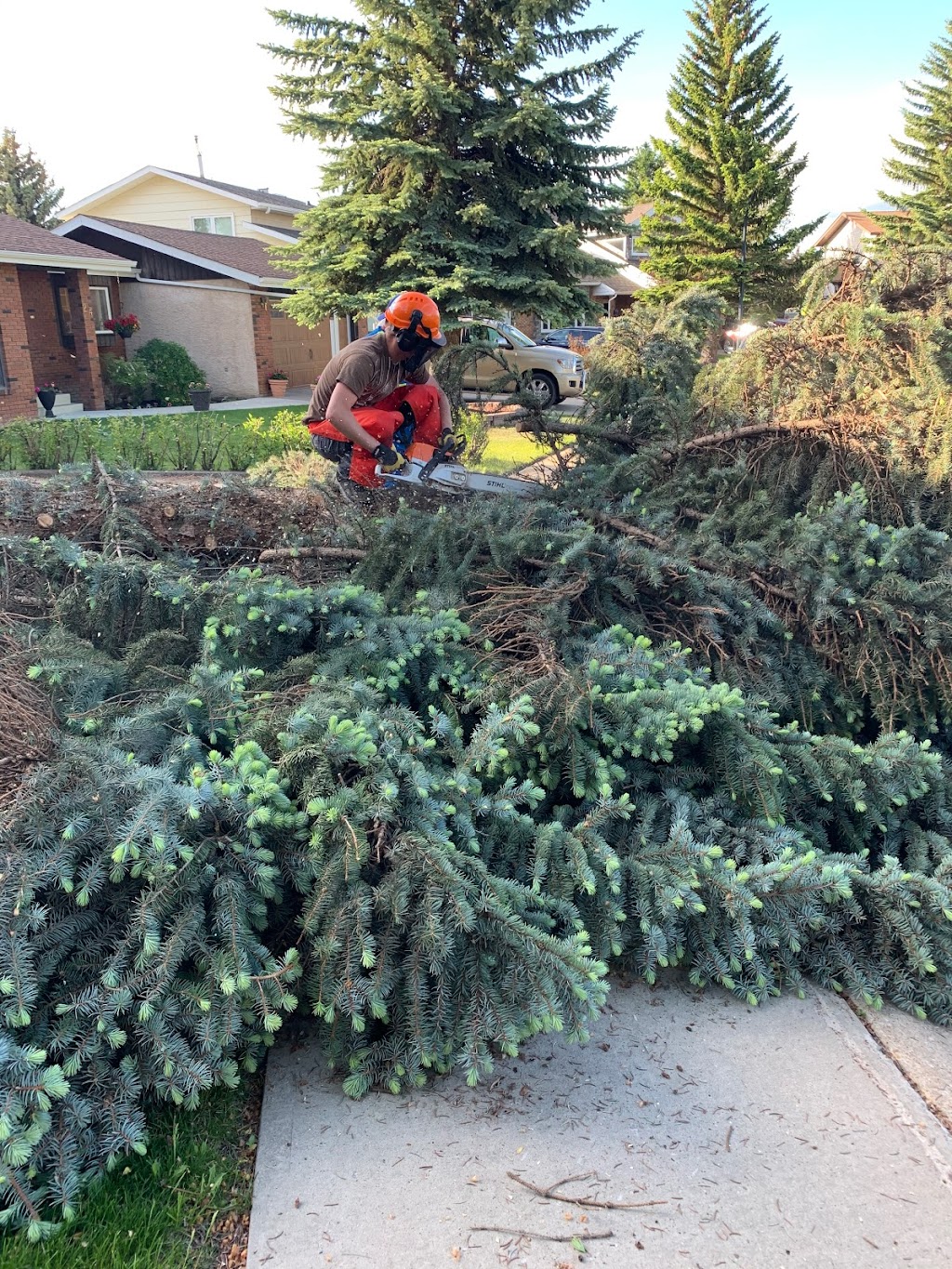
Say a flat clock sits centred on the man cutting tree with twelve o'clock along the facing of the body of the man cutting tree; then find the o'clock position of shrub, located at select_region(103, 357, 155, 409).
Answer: The shrub is roughly at 7 o'clock from the man cutting tree.

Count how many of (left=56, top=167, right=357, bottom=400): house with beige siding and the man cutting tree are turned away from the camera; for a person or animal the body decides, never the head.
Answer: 0

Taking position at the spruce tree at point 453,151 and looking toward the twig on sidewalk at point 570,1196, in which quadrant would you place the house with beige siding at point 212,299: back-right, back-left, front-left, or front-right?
back-right

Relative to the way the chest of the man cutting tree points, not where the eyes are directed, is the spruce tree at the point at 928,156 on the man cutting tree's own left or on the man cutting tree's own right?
on the man cutting tree's own left

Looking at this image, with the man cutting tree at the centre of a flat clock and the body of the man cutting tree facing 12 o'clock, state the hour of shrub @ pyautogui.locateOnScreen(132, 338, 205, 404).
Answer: The shrub is roughly at 7 o'clock from the man cutting tree.

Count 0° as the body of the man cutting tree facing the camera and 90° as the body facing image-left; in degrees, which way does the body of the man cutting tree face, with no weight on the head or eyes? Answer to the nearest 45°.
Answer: approximately 315°

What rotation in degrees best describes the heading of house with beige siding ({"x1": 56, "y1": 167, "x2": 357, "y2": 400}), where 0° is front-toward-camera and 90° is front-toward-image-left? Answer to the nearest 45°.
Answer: approximately 315°

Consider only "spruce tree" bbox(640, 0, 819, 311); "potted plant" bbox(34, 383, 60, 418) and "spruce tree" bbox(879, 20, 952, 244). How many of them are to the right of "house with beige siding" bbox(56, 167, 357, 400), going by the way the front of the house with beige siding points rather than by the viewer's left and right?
1

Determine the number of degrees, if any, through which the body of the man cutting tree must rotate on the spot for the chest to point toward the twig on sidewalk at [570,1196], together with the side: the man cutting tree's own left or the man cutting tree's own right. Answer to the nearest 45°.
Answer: approximately 45° to the man cutting tree's own right

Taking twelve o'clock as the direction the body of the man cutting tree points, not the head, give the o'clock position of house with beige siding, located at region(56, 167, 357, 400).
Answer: The house with beige siding is roughly at 7 o'clock from the man cutting tree.
